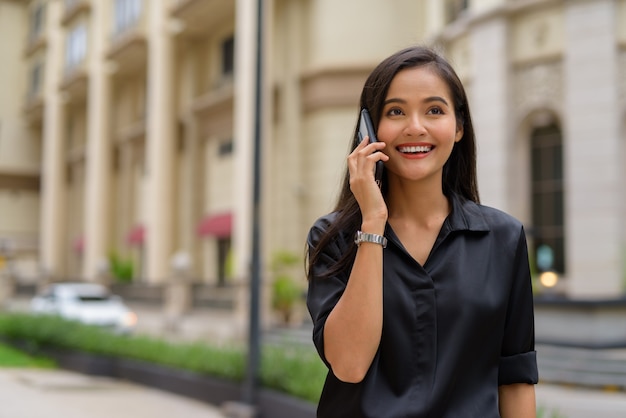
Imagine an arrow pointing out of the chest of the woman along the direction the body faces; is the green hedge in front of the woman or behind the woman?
behind

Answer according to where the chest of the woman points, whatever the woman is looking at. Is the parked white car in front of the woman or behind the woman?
behind

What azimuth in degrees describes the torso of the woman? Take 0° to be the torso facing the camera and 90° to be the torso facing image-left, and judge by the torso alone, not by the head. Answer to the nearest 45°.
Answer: approximately 0°
